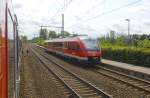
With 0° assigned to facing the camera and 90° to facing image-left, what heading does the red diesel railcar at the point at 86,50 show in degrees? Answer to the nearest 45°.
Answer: approximately 315°

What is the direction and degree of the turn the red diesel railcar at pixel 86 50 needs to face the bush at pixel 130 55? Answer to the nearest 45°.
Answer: approximately 45° to its left
